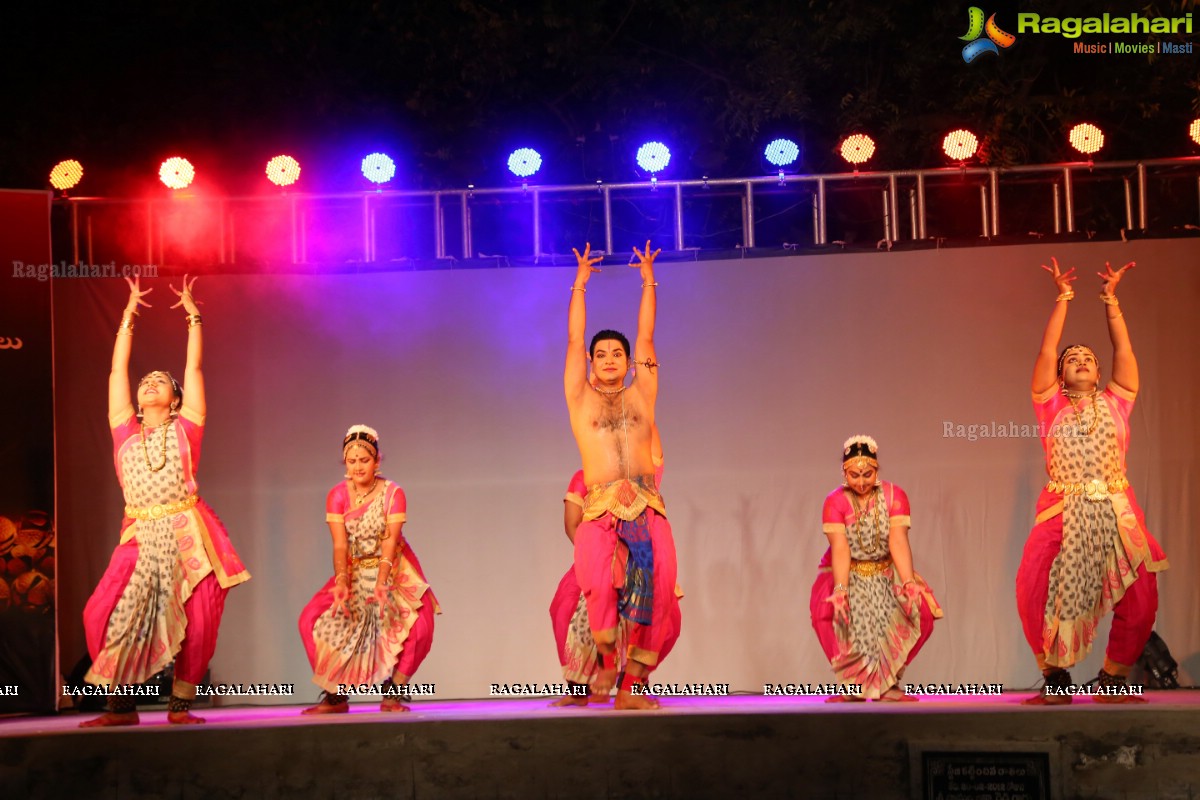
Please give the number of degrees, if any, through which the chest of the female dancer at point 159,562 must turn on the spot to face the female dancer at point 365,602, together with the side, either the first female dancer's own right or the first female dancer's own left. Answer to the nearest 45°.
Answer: approximately 90° to the first female dancer's own left

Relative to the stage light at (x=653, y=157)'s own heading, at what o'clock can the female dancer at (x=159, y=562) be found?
The female dancer is roughly at 2 o'clock from the stage light.

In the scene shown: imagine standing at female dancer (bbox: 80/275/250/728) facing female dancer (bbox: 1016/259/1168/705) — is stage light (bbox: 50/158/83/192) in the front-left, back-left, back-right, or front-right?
back-left

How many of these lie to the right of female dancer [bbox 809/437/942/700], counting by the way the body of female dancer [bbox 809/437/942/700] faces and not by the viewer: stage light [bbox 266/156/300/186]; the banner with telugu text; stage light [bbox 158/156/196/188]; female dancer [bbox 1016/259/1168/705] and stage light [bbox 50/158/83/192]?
4

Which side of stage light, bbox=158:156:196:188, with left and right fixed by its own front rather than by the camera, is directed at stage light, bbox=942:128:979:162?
left

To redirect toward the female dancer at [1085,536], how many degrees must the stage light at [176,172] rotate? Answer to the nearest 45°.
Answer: approximately 45° to its left

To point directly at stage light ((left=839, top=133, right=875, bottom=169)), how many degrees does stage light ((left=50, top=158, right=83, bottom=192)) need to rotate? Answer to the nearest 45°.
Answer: approximately 90° to its left
